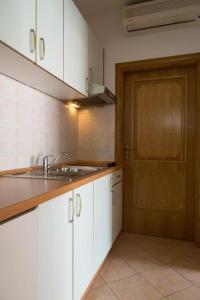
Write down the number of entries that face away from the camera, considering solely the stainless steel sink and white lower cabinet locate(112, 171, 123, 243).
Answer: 0

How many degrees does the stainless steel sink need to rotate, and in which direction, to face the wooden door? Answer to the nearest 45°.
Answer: approximately 90° to its left

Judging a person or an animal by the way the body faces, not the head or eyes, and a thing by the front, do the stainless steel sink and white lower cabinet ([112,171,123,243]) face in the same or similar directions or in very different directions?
same or similar directions

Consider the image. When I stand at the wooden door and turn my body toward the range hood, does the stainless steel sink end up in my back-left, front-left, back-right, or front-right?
front-left

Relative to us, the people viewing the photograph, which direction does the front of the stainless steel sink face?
facing the viewer and to the right of the viewer

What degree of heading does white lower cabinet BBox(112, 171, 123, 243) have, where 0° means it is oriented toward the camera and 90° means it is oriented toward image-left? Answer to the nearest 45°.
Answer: approximately 270°

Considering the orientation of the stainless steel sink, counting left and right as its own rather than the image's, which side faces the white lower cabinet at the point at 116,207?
left

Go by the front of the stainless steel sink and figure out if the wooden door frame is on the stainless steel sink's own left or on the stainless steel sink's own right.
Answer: on the stainless steel sink's own left
